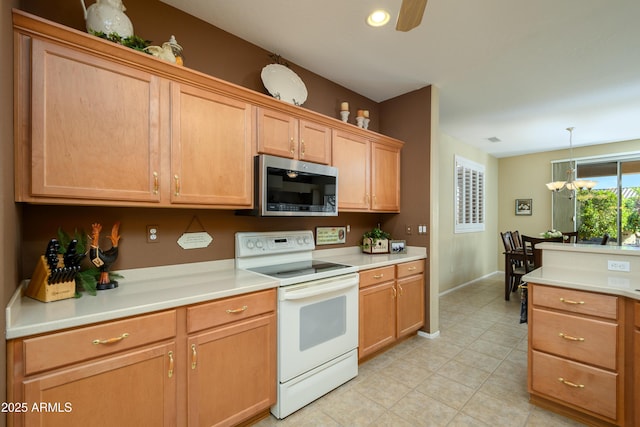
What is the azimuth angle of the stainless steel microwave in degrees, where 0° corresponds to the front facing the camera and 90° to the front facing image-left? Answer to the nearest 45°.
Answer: approximately 315°

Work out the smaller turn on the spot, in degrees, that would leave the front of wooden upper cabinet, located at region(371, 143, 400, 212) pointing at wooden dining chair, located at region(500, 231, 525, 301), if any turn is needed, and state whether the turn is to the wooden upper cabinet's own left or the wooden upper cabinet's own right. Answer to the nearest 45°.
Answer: approximately 90° to the wooden upper cabinet's own left

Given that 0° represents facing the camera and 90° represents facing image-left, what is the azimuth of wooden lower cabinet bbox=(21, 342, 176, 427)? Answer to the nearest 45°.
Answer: approximately 315°

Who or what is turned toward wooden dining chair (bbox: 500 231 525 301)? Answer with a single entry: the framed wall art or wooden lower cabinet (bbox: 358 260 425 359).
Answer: the framed wall art

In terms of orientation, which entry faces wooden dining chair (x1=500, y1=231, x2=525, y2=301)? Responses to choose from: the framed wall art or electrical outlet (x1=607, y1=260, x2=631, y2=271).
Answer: the framed wall art

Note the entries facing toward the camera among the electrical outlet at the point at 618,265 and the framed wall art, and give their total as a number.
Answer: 2

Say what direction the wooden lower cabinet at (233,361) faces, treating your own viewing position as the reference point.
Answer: facing the viewer and to the right of the viewer

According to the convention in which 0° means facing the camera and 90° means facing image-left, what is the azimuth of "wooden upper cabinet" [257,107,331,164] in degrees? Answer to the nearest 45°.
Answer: approximately 315°

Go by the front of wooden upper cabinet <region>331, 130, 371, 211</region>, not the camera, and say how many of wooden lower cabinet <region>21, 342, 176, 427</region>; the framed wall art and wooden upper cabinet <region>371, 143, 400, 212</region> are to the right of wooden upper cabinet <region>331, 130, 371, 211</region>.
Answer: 1

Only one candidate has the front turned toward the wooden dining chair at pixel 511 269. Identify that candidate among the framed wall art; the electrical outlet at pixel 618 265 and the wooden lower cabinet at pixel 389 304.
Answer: the framed wall art

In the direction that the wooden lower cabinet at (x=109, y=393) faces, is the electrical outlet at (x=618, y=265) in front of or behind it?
in front
